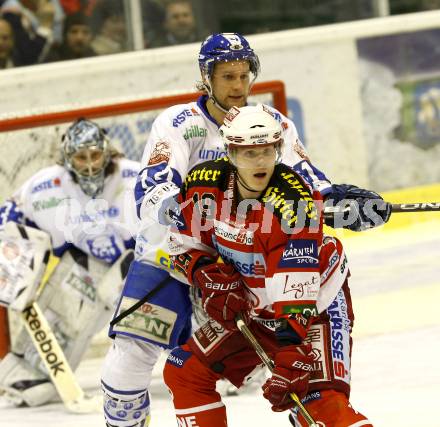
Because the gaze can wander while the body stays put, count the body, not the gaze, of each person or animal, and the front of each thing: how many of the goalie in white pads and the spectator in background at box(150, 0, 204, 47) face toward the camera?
2

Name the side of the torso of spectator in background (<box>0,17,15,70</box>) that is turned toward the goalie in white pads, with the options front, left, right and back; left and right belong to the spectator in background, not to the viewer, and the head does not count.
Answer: front

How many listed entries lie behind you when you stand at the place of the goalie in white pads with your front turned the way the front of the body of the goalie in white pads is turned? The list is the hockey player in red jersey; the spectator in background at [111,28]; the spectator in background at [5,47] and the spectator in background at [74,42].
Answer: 3

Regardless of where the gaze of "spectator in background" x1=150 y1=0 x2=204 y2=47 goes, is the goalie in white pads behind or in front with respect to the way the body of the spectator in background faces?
in front

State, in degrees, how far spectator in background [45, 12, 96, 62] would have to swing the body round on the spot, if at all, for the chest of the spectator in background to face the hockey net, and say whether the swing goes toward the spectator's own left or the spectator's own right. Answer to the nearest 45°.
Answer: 0° — they already face it

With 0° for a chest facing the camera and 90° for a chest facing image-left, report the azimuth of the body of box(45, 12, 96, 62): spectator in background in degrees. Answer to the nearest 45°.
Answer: approximately 0°

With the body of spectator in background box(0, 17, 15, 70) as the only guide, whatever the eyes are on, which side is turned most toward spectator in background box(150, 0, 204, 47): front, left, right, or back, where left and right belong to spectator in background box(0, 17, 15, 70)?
left

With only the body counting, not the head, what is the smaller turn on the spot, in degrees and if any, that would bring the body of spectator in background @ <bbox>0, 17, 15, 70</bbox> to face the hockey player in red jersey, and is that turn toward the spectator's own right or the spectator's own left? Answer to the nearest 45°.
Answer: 0° — they already face them

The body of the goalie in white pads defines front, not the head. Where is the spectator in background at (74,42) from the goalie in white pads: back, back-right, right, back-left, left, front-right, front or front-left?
back

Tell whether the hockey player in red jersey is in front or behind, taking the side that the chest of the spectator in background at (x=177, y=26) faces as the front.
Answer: in front
